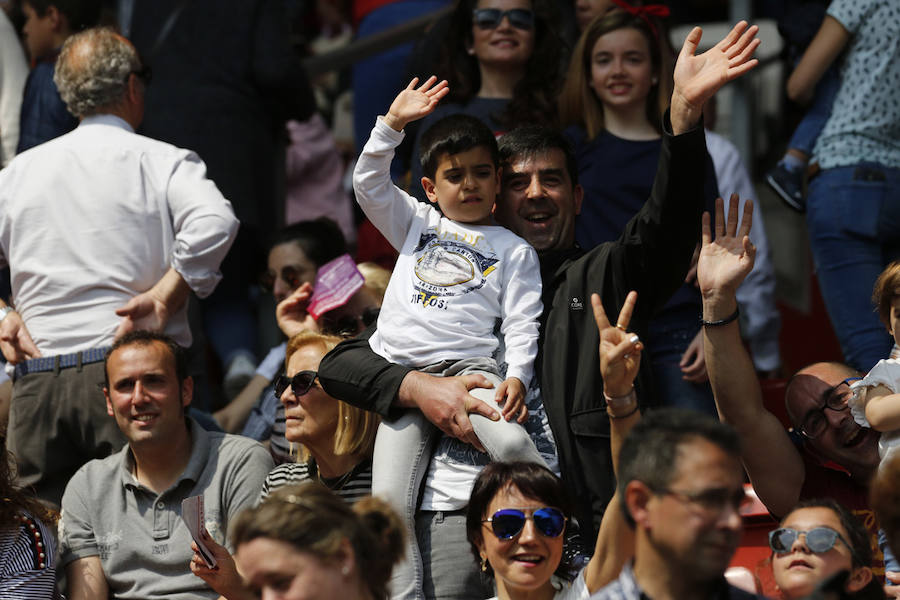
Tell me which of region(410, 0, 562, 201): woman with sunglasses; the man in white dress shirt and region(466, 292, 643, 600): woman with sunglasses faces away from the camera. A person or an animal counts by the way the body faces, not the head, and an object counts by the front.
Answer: the man in white dress shirt

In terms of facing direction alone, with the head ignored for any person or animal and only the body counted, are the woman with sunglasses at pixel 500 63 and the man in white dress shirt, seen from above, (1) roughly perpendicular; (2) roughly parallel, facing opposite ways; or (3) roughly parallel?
roughly parallel, facing opposite ways

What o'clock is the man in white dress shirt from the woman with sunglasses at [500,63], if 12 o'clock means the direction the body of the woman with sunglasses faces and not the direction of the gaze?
The man in white dress shirt is roughly at 2 o'clock from the woman with sunglasses.

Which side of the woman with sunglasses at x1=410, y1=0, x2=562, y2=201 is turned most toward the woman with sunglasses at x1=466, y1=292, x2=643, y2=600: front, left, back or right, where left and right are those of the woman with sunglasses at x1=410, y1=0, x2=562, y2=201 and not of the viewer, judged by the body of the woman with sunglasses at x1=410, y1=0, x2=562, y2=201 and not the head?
front

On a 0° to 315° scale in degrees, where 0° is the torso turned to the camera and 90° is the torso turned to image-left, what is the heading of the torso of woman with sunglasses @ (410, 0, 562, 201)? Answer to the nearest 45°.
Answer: approximately 0°

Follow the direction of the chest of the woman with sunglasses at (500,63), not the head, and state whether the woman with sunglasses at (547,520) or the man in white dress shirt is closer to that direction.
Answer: the woman with sunglasses

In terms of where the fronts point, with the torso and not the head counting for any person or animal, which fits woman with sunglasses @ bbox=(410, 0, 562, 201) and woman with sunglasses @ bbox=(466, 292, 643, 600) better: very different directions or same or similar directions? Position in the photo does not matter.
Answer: same or similar directions

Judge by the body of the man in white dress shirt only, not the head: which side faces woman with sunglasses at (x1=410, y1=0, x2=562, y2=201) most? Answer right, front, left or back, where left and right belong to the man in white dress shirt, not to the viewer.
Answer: right

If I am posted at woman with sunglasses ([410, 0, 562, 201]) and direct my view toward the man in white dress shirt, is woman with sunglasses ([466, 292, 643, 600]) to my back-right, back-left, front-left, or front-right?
front-left

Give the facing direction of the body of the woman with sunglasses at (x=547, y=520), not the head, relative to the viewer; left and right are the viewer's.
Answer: facing the viewer

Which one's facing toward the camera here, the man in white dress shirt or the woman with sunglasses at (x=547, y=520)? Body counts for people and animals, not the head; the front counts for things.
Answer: the woman with sunglasses

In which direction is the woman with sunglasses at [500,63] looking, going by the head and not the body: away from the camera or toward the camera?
toward the camera

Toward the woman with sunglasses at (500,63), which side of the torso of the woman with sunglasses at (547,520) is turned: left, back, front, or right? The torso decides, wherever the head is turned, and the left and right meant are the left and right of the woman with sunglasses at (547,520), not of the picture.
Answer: back

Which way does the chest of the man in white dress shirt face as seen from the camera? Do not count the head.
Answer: away from the camera

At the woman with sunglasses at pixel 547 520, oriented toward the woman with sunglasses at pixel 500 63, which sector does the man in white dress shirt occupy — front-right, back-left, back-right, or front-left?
front-left
